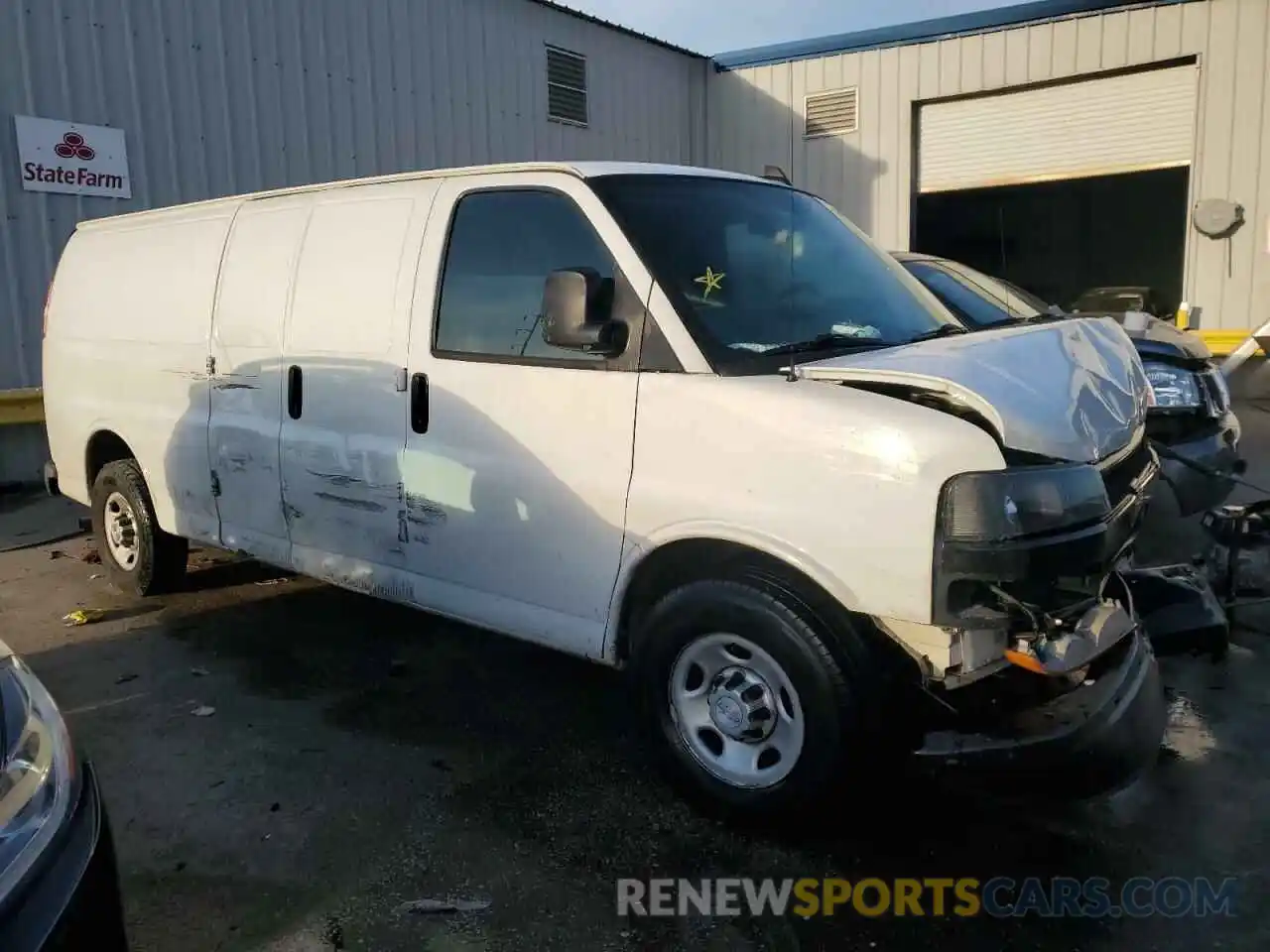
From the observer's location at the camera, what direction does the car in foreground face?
facing the viewer and to the right of the viewer

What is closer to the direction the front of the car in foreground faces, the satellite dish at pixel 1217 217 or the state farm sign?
the satellite dish

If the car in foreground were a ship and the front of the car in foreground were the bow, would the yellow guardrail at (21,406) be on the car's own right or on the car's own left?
on the car's own left

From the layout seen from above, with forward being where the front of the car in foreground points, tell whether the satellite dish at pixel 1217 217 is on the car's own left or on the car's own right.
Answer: on the car's own left

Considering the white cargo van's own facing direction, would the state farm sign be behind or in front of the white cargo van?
behind

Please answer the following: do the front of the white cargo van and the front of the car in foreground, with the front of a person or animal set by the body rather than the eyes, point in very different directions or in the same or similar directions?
same or similar directions

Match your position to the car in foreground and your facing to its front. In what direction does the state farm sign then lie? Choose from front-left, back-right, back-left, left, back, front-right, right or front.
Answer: back-left

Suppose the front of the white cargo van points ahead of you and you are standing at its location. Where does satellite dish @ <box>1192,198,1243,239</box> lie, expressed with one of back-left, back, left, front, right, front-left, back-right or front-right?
left

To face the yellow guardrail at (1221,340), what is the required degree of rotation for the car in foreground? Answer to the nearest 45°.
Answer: approximately 45° to its left

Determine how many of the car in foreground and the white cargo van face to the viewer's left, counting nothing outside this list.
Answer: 0

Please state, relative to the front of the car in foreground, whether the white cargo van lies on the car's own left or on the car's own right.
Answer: on the car's own left

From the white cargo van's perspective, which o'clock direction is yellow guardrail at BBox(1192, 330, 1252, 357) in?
The yellow guardrail is roughly at 9 o'clock from the white cargo van.

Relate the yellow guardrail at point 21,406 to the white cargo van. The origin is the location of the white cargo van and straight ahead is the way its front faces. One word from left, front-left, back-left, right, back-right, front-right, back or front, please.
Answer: back
